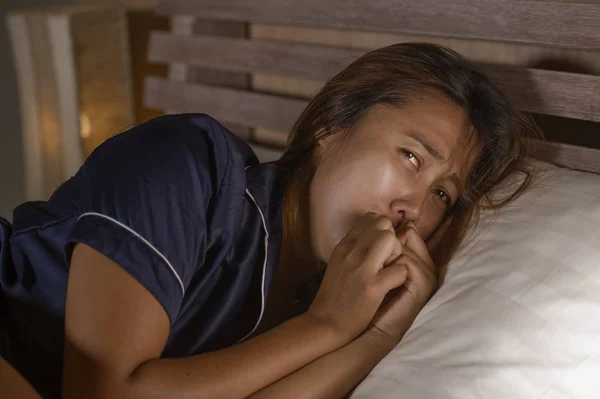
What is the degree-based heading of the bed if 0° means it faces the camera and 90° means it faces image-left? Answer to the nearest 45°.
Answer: approximately 45°
